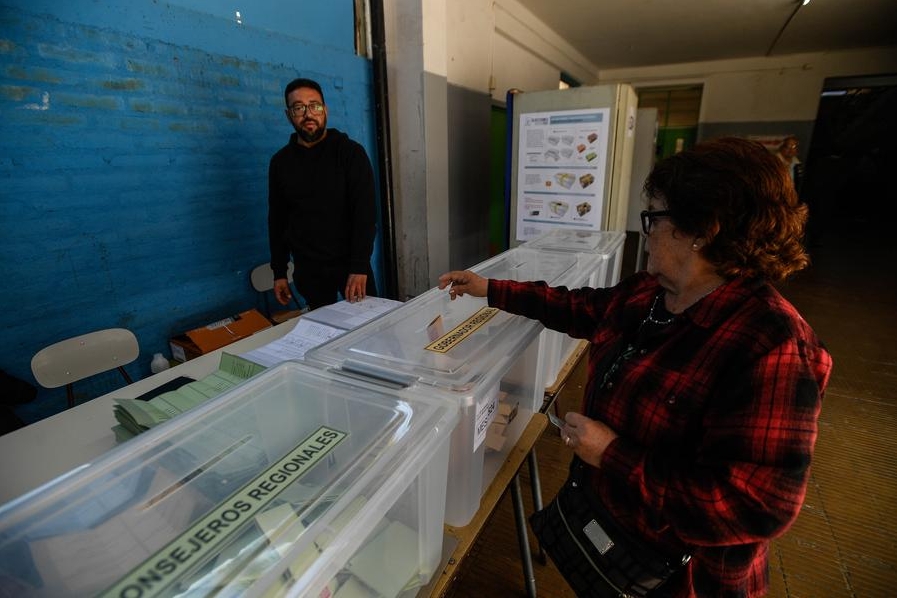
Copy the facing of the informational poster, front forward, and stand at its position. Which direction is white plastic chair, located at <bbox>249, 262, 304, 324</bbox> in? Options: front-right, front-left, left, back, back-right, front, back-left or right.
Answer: front-right

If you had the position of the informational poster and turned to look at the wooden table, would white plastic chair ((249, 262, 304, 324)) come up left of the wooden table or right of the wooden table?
right

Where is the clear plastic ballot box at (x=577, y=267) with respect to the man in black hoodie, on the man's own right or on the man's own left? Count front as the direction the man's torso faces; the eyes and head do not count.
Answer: on the man's own left

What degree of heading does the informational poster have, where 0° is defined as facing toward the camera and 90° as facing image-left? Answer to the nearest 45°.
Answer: approximately 0°

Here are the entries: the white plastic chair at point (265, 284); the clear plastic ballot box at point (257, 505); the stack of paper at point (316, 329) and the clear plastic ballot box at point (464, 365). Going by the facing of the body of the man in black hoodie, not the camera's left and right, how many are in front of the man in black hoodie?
3

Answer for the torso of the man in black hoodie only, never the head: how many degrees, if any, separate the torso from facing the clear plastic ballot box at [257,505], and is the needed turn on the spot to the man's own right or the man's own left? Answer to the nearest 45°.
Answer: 0° — they already face it

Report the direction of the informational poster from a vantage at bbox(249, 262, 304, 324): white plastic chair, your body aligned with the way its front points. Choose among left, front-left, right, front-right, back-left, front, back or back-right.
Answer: front-left

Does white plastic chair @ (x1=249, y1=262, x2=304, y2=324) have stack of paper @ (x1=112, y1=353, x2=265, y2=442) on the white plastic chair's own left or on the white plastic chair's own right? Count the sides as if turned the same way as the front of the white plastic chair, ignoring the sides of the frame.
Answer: on the white plastic chair's own right

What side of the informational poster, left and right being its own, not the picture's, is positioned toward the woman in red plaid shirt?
front

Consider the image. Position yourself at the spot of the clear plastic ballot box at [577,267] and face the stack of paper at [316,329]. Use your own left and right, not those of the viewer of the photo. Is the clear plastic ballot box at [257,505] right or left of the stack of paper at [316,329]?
left

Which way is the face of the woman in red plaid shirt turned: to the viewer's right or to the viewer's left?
to the viewer's left
